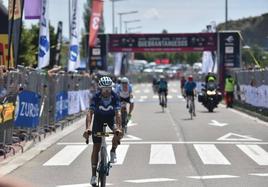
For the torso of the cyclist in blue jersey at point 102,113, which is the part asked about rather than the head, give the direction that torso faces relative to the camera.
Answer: toward the camera

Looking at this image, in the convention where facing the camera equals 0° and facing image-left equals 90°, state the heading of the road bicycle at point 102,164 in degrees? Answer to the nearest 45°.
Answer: approximately 0°

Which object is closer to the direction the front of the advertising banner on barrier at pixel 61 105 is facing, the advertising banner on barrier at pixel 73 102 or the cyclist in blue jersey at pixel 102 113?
the cyclist in blue jersey

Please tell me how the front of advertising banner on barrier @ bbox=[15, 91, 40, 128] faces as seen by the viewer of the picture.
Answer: facing the viewer and to the right of the viewer

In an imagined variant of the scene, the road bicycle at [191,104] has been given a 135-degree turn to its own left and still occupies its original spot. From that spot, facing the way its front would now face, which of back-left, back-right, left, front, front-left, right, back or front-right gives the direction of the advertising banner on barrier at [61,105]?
back

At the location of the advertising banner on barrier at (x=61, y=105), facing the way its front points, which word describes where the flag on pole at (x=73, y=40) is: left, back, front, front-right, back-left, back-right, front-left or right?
back-left

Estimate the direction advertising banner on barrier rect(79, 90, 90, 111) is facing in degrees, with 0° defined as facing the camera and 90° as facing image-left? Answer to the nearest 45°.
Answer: approximately 315°

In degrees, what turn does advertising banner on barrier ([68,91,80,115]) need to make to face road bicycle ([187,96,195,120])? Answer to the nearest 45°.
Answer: approximately 45° to its left

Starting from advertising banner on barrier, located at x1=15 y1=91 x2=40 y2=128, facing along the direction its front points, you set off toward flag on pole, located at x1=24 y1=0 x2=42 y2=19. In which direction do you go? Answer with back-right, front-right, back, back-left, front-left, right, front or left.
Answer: back-left

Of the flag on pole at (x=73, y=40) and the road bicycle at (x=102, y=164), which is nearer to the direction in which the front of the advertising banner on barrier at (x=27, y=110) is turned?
the road bicycle

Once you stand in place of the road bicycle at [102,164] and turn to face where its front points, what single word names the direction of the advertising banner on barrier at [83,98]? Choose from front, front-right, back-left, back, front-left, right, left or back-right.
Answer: back

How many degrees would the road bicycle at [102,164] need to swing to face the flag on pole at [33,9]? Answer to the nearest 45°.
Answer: approximately 180°

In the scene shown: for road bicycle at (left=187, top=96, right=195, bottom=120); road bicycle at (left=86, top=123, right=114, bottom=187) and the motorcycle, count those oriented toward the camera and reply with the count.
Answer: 3

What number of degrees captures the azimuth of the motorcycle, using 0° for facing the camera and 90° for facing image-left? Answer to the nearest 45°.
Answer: approximately 0°

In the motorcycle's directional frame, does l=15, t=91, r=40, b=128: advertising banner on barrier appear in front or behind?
in front

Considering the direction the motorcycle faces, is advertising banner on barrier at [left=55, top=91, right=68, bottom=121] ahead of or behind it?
ahead
